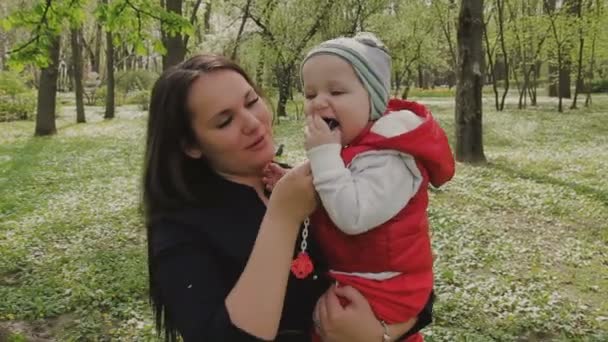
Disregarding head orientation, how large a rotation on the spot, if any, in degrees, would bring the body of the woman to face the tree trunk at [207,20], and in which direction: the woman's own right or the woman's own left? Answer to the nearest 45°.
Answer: approximately 135° to the woman's own left

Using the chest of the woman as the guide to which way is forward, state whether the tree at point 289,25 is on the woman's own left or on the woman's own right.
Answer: on the woman's own left

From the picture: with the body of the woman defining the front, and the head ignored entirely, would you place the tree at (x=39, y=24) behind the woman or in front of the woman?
behind

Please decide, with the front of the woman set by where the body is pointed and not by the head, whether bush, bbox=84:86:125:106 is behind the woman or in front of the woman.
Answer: behind

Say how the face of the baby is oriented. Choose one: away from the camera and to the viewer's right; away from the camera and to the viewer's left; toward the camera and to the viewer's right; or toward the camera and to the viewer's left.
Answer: toward the camera and to the viewer's left

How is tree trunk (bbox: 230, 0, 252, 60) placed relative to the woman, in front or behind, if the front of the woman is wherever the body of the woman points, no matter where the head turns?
behind

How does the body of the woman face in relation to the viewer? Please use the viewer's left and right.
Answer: facing the viewer and to the right of the viewer

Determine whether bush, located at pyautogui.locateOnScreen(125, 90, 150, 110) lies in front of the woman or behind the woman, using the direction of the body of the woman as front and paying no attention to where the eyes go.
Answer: behind

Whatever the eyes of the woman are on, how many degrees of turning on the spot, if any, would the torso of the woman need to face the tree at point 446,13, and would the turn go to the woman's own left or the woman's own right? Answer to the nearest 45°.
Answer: approximately 135° to the woman's own left

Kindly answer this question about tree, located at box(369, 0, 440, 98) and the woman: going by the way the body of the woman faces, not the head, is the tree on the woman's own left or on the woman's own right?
on the woman's own left

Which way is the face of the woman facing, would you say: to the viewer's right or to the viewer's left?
to the viewer's right
